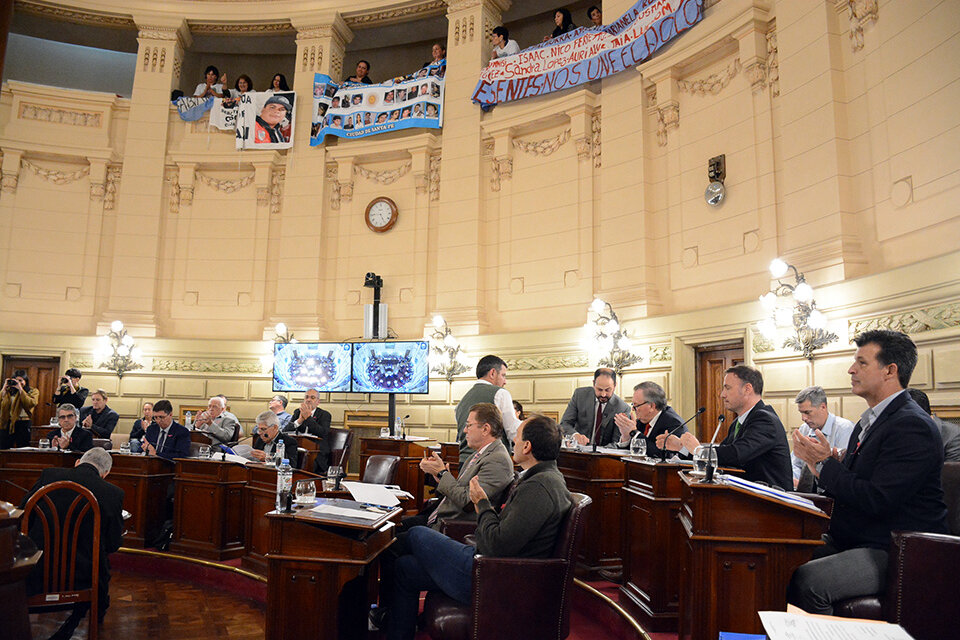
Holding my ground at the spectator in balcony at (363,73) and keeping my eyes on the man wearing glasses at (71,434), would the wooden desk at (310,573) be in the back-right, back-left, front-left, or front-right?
front-left

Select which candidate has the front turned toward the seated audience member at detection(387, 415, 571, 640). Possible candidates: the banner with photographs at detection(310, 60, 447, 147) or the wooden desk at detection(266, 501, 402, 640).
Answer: the banner with photographs

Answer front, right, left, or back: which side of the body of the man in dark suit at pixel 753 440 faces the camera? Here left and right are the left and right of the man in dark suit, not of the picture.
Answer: left

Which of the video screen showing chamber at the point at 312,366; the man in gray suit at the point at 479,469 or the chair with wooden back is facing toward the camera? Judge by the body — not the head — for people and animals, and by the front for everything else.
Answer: the video screen showing chamber

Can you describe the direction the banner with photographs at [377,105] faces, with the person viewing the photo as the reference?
facing the viewer

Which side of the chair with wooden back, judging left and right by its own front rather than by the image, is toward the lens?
back

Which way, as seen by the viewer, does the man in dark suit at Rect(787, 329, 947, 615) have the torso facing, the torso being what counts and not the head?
to the viewer's left

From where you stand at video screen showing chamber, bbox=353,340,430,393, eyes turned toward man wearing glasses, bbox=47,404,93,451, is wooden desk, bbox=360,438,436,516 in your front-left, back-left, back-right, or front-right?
front-left

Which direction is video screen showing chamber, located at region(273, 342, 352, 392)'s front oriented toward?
toward the camera

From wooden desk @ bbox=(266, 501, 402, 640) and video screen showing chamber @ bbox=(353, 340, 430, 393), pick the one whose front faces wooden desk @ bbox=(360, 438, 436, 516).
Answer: the video screen showing chamber

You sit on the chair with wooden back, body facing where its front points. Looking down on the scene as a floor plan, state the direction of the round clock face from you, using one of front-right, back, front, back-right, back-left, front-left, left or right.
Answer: front-right

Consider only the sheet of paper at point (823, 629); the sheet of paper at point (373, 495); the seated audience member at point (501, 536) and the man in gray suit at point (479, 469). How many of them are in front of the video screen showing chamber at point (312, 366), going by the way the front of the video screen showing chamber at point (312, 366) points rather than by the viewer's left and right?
4

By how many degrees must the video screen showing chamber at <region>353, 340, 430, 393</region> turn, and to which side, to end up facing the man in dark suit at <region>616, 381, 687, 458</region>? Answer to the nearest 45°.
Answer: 0° — it already faces them

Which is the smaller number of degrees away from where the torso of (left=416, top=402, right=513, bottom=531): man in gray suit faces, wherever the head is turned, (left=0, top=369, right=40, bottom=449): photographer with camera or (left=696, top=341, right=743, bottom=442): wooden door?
the photographer with camera

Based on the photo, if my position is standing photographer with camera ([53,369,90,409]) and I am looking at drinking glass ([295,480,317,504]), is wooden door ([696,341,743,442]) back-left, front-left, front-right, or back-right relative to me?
front-left
